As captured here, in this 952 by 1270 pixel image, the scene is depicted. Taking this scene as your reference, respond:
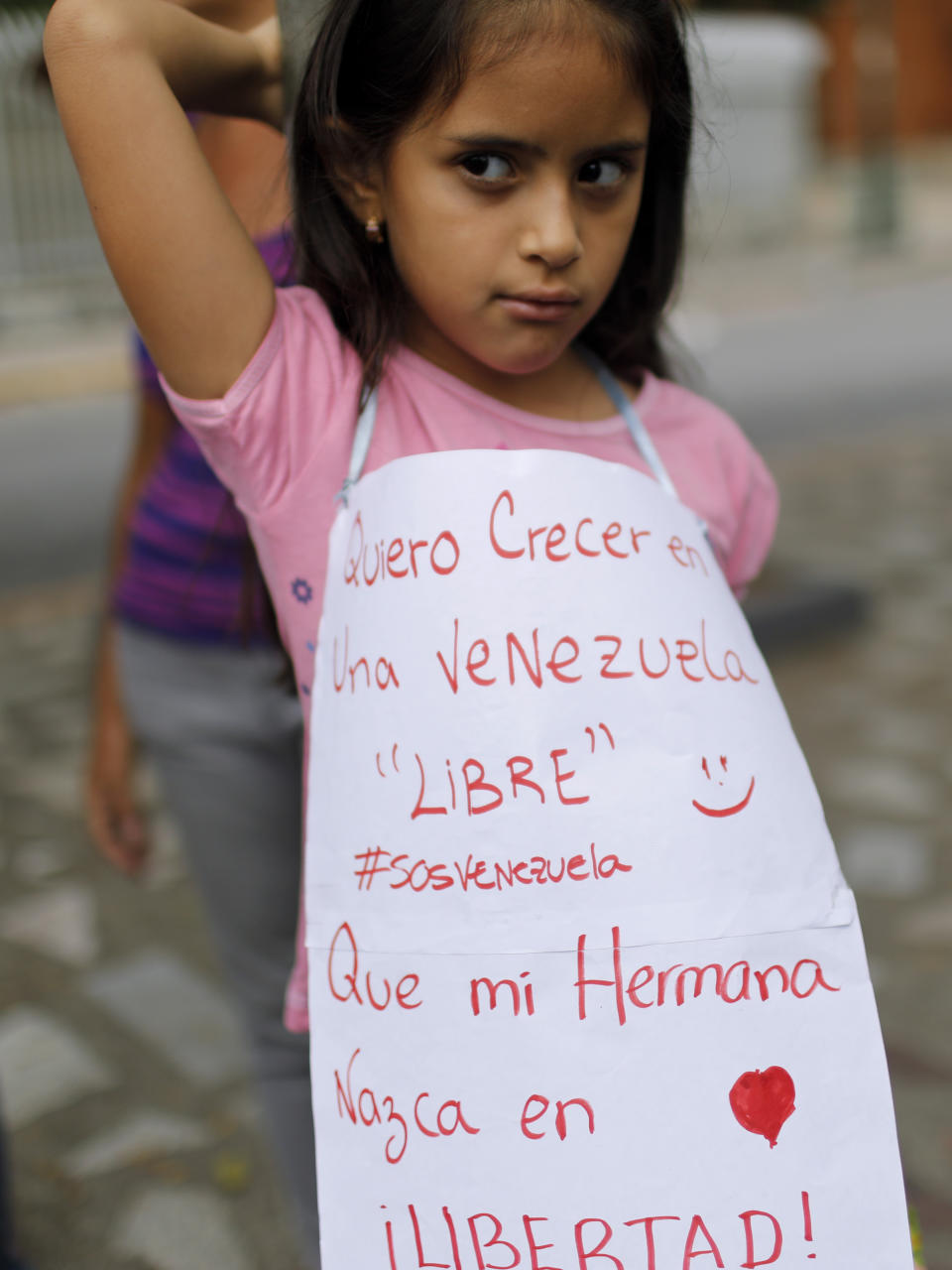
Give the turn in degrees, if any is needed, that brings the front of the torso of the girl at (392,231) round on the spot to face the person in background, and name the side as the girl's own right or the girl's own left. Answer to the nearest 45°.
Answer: approximately 180°

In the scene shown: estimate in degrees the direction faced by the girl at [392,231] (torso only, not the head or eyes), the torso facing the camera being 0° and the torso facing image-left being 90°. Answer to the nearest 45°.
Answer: approximately 0°

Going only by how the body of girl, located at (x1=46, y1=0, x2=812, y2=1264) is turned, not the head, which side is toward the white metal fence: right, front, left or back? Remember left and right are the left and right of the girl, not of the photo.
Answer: back
